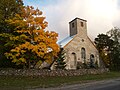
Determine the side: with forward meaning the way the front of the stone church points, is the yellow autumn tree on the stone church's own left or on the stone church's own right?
on the stone church's own right

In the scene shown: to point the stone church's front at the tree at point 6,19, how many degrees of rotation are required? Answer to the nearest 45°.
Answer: approximately 90° to its right
